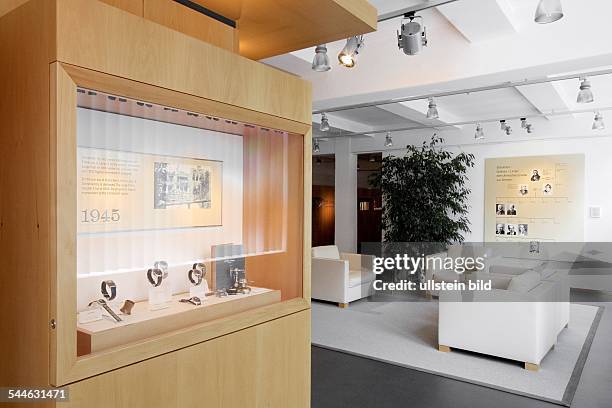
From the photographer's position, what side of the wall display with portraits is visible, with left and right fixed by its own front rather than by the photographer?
front

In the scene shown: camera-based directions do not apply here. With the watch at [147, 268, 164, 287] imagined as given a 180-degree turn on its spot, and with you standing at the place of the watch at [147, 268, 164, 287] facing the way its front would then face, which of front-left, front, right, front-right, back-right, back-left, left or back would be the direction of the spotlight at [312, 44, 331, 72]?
right

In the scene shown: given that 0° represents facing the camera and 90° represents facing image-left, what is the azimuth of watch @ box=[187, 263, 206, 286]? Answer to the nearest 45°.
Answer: approximately 315°

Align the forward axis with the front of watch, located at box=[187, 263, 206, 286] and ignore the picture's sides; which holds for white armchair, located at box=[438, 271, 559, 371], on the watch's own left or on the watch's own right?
on the watch's own left

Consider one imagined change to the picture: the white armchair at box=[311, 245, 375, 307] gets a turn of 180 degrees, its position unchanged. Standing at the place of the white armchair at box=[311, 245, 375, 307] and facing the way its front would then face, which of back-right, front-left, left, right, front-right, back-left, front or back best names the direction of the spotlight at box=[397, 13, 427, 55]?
back-left

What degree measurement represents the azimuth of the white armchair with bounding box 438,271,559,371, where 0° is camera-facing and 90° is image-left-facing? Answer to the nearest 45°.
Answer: approximately 135°

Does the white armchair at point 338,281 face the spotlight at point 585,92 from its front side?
yes

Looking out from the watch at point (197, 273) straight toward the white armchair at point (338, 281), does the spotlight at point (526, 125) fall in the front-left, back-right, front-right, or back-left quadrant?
front-right

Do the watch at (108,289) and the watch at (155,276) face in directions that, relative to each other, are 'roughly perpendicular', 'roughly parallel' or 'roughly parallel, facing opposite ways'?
roughly parallel

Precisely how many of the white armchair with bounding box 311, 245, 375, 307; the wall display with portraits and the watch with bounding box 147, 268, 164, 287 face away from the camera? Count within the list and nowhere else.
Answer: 0

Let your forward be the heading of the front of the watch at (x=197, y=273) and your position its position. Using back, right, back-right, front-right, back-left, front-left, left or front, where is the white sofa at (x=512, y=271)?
left

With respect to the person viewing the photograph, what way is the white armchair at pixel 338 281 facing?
facing the viewer and to the right of the viewer
